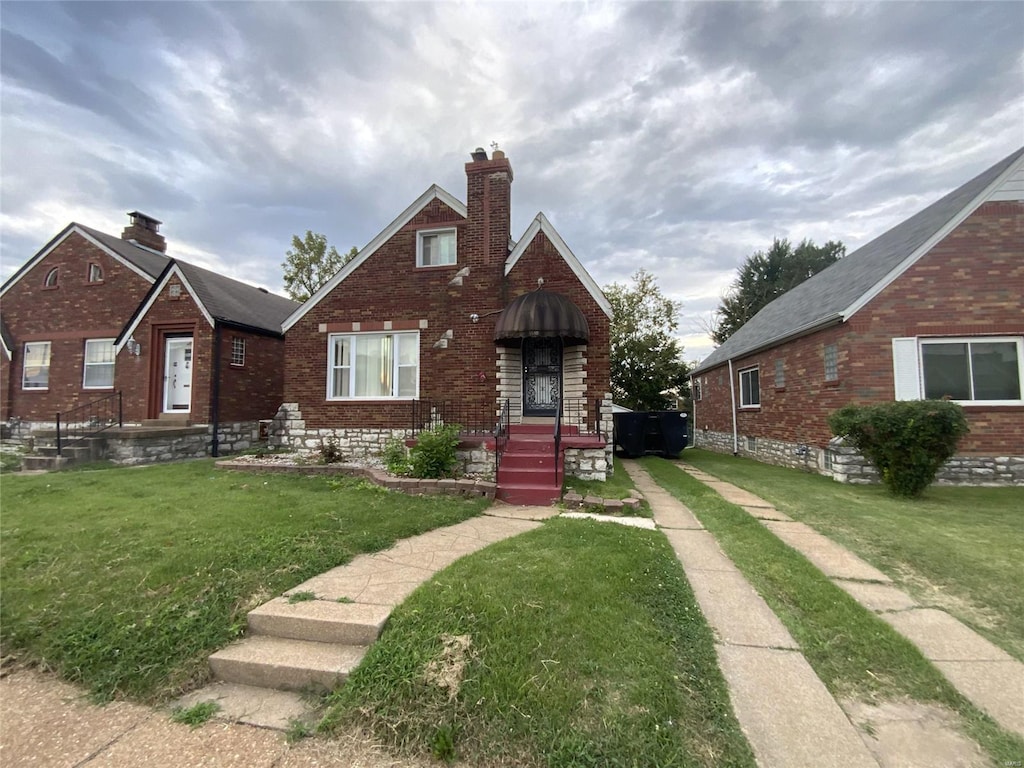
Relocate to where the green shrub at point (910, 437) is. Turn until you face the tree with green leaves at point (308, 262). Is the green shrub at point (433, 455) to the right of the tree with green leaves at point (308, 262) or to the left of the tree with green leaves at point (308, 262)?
left

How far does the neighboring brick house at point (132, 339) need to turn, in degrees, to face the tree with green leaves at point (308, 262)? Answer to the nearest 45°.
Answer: approximately 180°

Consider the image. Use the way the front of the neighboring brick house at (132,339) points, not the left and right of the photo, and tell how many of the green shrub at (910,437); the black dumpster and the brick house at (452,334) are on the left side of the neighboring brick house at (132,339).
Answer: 3

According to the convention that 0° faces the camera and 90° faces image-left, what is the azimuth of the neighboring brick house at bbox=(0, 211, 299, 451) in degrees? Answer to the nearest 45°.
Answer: approximately 45°

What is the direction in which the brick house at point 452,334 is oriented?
toward the camera

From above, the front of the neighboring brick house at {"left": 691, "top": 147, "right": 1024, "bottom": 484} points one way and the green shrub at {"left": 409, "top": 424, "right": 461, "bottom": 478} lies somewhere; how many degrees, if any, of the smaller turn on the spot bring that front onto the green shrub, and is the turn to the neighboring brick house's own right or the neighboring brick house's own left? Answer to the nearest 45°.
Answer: approximately 90° to the neighboring brick house's own right

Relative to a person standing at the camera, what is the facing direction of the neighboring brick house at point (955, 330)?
facing the viewer and to the right of the viewer

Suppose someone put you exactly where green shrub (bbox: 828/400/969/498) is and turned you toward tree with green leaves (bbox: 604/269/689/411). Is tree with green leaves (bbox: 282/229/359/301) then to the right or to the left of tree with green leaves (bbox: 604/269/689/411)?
left

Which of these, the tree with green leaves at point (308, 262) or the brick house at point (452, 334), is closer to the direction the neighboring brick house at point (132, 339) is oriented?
the brick house

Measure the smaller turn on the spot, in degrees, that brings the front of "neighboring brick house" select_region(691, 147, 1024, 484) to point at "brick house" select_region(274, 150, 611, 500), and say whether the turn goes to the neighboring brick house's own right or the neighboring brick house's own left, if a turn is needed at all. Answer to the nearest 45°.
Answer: approximately 90° to the neighboring brick house's own right

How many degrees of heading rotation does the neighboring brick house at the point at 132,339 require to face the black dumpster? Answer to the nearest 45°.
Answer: approximately 90° to its left

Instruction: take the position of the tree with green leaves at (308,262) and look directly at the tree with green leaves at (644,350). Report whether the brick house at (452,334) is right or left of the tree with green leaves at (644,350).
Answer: right

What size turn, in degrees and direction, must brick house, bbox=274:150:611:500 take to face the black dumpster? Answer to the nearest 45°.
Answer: approximately 135° to its left

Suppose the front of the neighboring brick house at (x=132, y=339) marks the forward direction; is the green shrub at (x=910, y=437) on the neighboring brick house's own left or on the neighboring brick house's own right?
on the neighboring brick house's own left
